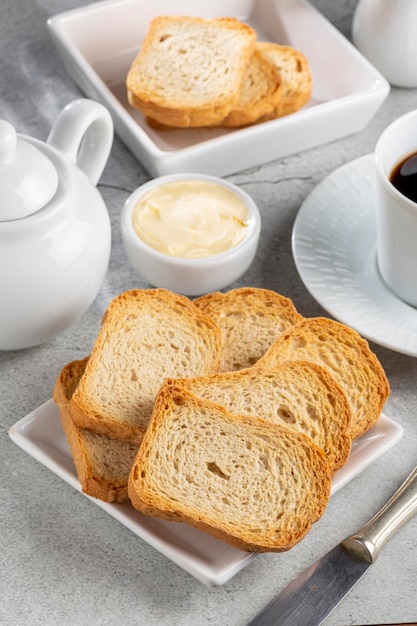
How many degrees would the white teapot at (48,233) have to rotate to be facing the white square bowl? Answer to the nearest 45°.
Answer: approximately 180°

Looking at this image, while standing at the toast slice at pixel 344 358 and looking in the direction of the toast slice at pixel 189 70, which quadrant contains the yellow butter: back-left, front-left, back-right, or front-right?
front-left

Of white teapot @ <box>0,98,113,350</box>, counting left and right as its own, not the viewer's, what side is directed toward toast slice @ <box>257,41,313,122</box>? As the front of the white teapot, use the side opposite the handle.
back

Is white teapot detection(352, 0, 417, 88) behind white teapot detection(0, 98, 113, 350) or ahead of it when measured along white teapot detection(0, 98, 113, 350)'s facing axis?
behind
